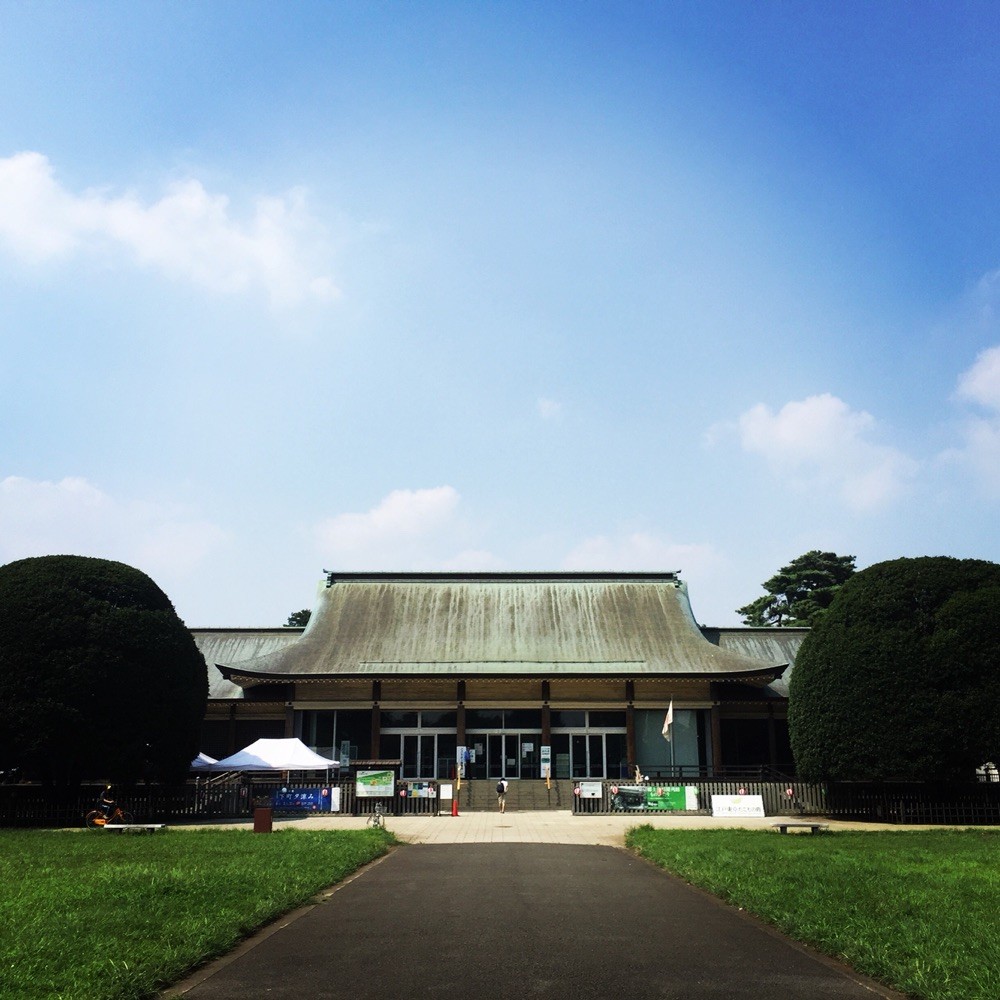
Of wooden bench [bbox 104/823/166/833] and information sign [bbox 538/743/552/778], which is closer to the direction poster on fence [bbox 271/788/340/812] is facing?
the wooden bench

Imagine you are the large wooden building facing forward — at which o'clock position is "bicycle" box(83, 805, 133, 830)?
The bicycle is roughly at 1 o'clock from the large wooden building.

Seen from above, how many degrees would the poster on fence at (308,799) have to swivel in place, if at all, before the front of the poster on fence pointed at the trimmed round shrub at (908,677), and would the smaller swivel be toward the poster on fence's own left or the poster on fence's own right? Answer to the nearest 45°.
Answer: approximately 45° to the poster on fence's own left

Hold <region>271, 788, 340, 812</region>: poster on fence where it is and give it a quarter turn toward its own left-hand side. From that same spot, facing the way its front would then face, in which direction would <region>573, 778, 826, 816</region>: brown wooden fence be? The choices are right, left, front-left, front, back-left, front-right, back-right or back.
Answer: front

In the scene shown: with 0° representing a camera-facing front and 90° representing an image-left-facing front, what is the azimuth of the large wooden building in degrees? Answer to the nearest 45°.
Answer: approximately 0°

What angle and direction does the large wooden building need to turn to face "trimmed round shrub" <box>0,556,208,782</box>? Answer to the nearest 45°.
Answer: approximately 45° to its right

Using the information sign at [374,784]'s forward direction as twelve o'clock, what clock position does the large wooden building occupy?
The large wooden building is roughly at 7 o'clock from the information sign.
